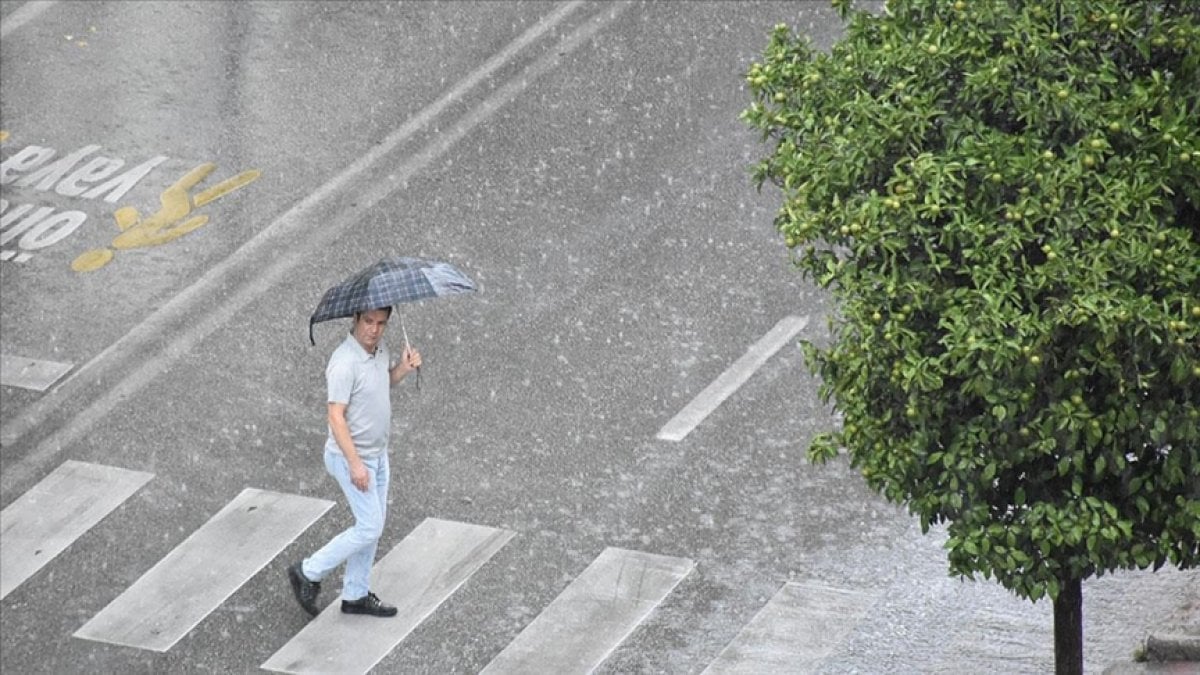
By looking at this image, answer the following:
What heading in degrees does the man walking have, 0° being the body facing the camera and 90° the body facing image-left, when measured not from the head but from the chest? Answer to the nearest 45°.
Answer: approximately 315°

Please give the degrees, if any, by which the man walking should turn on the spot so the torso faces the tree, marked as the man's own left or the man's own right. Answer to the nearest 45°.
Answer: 0° — they already face it
